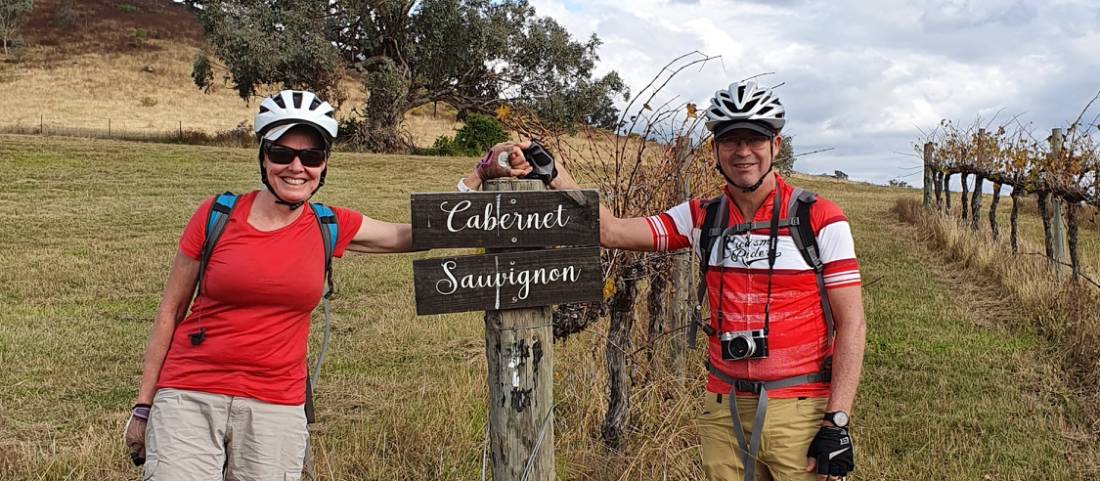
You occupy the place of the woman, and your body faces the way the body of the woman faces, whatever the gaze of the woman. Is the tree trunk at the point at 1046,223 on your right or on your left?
on your left

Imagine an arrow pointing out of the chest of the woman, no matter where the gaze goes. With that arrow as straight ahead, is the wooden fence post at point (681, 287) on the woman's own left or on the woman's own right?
on the woman's own left

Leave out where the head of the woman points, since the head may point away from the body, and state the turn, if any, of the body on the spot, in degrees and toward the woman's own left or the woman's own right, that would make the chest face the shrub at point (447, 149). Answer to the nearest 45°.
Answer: approximately 180°

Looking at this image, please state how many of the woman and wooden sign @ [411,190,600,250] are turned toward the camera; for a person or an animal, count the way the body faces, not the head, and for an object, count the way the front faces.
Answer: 2

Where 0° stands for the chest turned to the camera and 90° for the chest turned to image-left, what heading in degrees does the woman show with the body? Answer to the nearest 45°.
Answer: approximately 0°

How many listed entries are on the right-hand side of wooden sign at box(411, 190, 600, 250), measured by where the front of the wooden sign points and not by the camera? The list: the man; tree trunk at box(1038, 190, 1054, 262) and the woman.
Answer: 1

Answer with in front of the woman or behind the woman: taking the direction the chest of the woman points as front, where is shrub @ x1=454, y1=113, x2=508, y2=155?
behind

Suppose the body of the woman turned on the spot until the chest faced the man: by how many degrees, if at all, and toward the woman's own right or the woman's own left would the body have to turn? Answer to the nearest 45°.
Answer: approximately 90° to the woman's own left

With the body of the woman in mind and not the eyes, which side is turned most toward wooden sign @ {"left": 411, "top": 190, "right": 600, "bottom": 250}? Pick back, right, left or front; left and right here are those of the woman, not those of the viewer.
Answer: left
